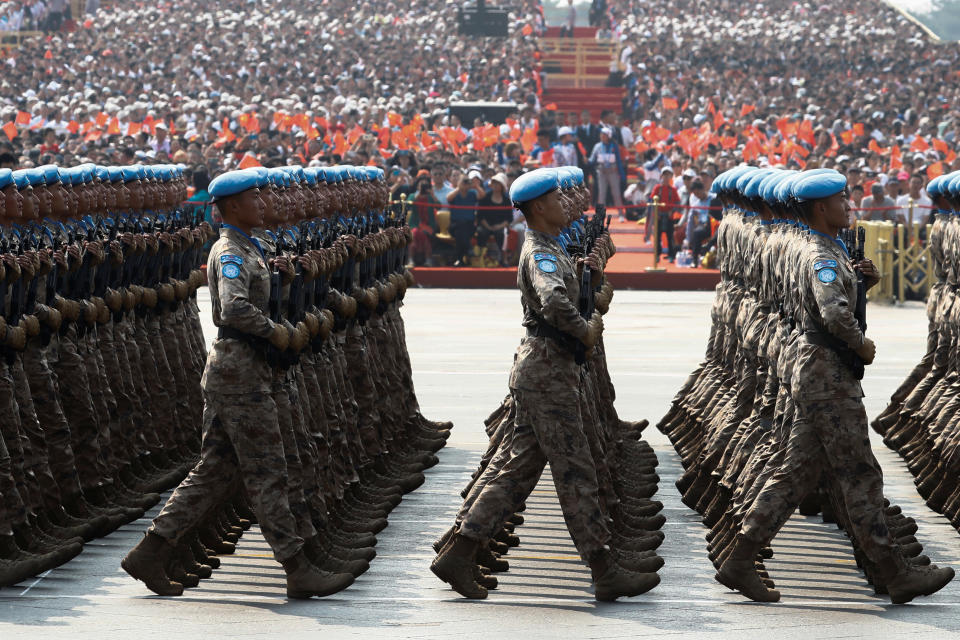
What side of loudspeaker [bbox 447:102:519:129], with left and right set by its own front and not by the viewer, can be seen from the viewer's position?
front

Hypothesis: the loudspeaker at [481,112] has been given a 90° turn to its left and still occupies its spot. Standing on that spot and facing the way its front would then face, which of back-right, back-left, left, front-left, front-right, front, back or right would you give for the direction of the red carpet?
right

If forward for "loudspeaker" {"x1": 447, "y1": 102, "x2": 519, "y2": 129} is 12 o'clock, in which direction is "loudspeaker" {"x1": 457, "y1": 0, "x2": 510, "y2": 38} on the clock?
"loudspeaker" {"x1": 457, "y1": 0, "x2": 510, "y2": 38} is roughly at 6 o'clock from "loudspeaker" {"x1": 447, "y1": 102, "x2": 519, "y2": 129}.

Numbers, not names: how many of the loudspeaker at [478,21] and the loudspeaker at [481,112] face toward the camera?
2

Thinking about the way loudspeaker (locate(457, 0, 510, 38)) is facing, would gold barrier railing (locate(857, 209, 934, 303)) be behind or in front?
in front

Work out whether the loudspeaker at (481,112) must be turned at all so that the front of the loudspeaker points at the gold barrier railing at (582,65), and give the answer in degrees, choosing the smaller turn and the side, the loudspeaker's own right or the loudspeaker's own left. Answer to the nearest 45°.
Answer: approximately 180°

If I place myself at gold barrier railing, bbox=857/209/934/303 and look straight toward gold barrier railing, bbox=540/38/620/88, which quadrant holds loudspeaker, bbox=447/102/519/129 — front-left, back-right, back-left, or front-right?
front-left

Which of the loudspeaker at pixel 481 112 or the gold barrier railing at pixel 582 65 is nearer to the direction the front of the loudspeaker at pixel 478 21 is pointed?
the loudspeaker

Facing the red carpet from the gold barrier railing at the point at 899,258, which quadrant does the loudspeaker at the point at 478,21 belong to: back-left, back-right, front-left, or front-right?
front-right

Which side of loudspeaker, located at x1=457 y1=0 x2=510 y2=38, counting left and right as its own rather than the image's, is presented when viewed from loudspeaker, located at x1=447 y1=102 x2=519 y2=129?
front

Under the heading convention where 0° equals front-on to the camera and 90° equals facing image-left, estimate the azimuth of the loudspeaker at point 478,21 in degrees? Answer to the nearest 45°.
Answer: approximately 0°
